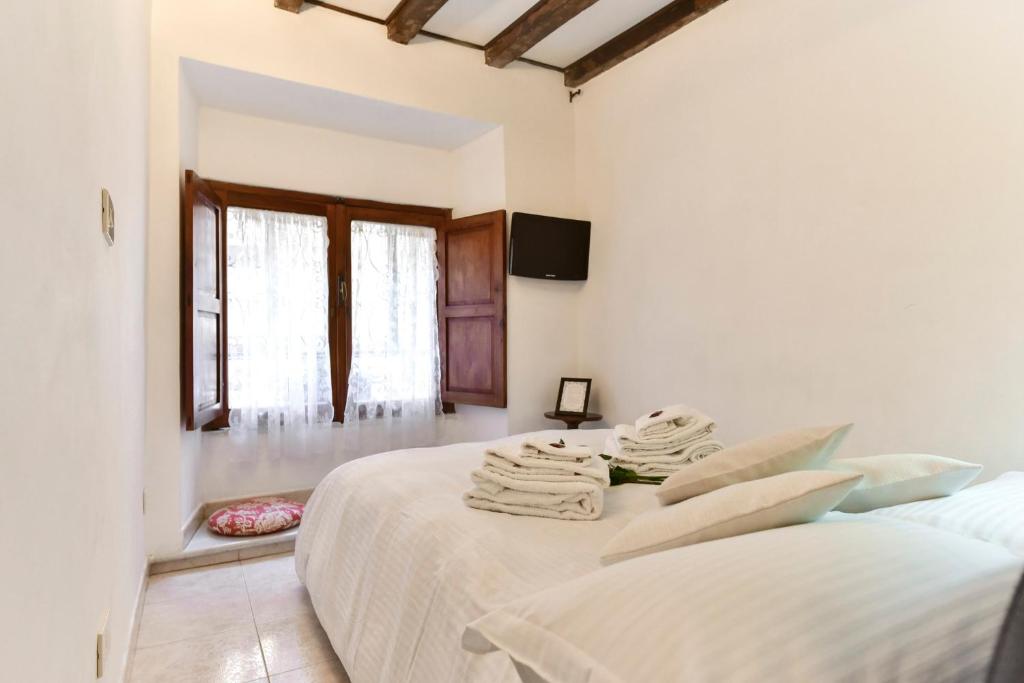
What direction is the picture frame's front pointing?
toward the camera

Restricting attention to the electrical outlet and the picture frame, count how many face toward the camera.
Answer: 1

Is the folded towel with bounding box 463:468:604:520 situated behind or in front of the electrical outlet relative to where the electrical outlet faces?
in front

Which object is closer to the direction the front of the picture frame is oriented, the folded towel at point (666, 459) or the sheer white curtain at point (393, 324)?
the folded towel

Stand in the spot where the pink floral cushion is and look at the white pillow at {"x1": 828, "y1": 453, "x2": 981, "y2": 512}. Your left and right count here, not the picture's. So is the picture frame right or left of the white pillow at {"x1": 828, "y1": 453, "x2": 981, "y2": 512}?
left

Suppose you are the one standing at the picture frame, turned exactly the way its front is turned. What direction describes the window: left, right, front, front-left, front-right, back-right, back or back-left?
right

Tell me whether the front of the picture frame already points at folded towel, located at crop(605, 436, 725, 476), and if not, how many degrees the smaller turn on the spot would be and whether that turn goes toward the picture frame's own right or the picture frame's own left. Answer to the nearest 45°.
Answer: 0° — it already faces it

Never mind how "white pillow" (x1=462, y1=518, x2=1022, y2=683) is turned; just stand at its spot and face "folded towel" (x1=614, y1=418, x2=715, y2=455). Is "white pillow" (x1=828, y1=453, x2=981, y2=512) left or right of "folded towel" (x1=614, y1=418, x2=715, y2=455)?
right

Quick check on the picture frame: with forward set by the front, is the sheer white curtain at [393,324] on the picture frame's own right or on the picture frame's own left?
on the picture frame's own right

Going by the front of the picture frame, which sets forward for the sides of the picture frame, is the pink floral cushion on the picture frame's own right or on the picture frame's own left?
on the picture frame's own right

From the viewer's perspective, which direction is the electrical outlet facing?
to the viewer's right

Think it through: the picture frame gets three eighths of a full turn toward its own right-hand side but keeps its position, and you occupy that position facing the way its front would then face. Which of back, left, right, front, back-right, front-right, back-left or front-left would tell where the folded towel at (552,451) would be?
back-left

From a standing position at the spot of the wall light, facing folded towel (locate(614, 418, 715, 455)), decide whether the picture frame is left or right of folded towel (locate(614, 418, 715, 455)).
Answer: left

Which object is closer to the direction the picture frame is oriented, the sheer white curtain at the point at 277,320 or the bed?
the bed
